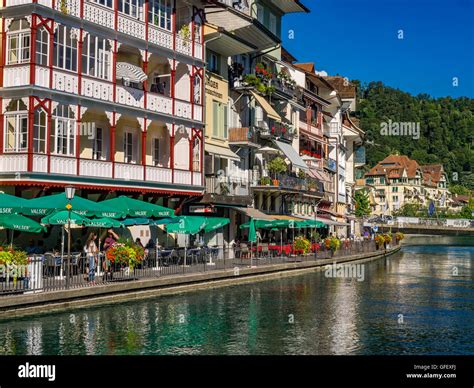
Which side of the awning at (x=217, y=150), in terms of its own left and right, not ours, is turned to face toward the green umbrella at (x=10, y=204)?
right

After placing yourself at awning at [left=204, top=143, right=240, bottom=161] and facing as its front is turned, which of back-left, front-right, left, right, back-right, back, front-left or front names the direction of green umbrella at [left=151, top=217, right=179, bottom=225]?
front-right

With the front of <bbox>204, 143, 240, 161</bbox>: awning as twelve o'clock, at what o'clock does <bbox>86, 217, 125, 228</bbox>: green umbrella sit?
The green umbrella is roughly at 2 o'clock from the awning.

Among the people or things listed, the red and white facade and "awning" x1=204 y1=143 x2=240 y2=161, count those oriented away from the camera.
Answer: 0

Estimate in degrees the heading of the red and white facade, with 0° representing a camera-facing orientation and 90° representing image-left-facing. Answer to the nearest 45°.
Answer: approximately 315°

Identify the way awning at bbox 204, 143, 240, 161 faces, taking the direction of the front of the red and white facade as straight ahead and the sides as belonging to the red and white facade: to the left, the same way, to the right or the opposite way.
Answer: the same way

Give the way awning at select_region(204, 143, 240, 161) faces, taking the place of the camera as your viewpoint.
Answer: facing the viewer and to the right of the viewer

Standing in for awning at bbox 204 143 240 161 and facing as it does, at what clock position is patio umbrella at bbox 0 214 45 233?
The patio umbrella is roughly at 2 o'clock from the awning.

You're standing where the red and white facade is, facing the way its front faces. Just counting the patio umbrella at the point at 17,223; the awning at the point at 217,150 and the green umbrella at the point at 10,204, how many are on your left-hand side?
1

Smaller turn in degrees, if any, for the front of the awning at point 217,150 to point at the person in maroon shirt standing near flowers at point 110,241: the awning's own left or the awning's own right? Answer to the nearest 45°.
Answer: approximately 45° to the awning's own right

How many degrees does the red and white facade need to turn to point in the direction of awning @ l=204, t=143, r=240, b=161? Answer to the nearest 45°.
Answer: approximately 90° to its left

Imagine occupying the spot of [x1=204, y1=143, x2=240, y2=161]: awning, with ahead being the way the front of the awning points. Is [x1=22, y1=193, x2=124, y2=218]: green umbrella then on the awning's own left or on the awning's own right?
on the awning's own right

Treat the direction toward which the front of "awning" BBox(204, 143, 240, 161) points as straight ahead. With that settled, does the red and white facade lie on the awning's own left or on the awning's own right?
on the awning's own right
